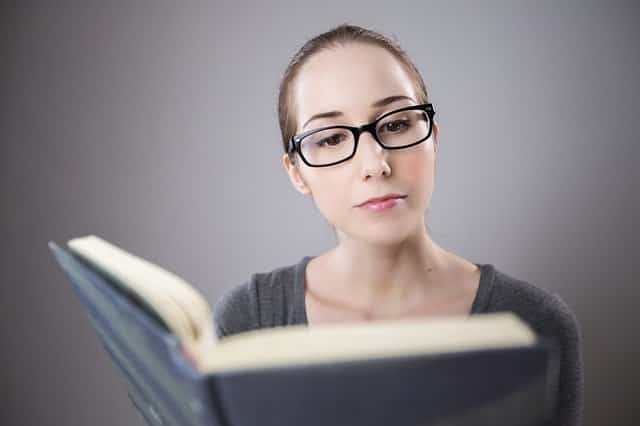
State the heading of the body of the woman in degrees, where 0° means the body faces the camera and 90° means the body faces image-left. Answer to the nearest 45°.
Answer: approximately 0°
